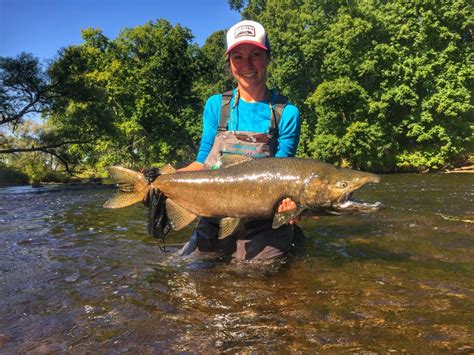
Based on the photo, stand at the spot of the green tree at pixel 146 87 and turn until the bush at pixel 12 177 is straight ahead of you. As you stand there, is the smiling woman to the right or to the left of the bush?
left

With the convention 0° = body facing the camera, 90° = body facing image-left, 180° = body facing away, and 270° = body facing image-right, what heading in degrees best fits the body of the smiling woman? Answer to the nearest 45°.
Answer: approximately 0°

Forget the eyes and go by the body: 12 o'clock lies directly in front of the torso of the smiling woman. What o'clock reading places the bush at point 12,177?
The bush is roughly at 5 o'clock from the smiling woman.

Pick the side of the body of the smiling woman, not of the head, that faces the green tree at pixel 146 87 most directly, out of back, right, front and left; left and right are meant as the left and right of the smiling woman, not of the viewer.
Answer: back
